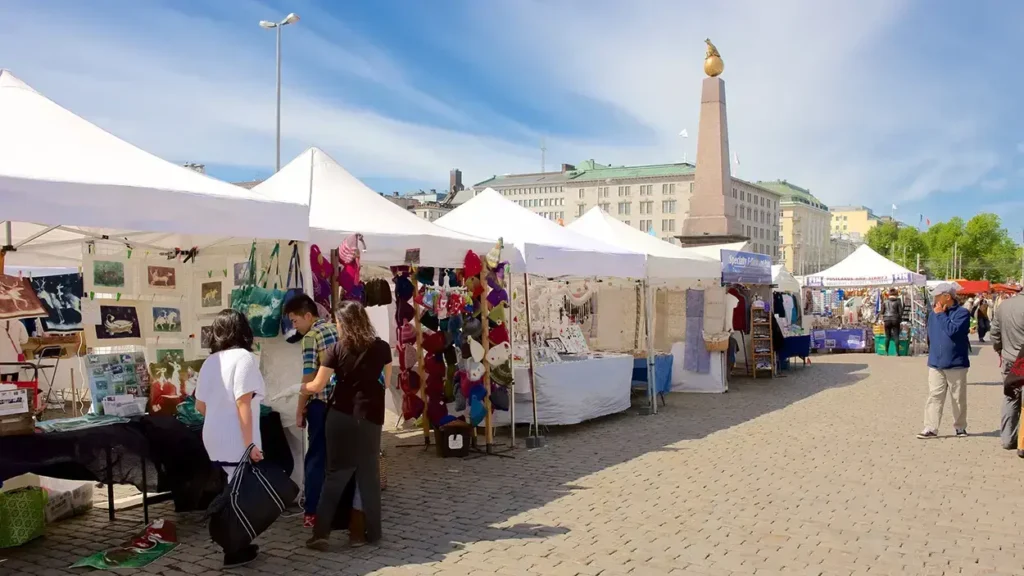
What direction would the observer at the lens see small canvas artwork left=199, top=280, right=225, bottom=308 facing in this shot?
facing the viewer

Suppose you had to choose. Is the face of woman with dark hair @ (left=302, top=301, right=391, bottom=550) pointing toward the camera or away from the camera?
away from the camera

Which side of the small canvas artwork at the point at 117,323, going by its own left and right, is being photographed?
front

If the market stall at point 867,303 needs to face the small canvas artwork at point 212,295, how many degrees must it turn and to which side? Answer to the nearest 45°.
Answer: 0° — it already faces it

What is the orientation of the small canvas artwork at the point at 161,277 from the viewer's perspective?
toward the camera

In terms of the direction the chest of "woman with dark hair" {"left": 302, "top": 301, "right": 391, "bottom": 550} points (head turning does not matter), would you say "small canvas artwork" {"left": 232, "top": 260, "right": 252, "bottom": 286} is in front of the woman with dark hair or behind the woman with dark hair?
in front

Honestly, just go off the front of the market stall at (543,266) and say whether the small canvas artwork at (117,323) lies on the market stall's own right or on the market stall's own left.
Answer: on the market stall's own right

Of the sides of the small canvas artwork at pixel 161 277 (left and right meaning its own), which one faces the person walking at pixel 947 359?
left

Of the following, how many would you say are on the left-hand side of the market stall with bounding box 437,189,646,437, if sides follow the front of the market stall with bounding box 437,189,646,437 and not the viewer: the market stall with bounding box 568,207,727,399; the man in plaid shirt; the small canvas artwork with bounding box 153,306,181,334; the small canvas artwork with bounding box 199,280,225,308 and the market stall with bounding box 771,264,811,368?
2
